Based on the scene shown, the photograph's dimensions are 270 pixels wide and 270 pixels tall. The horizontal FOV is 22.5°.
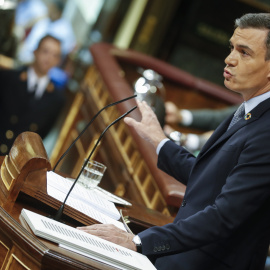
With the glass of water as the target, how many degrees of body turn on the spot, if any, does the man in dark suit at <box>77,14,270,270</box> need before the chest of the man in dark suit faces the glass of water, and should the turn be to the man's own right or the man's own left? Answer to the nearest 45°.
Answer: approximately 45° to the man's own right

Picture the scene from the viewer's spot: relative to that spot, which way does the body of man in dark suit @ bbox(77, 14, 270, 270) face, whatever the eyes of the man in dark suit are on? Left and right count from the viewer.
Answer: facing to the left of the viewer

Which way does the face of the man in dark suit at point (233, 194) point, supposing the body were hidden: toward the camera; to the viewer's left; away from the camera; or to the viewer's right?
to the viewer's left

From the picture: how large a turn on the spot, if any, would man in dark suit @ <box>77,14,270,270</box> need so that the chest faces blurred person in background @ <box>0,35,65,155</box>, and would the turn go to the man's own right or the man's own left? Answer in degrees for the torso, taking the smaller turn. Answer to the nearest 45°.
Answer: approximately 45° to the man's own right

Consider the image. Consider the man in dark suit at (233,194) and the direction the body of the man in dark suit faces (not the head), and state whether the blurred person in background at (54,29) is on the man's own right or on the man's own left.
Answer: on the man's own right
